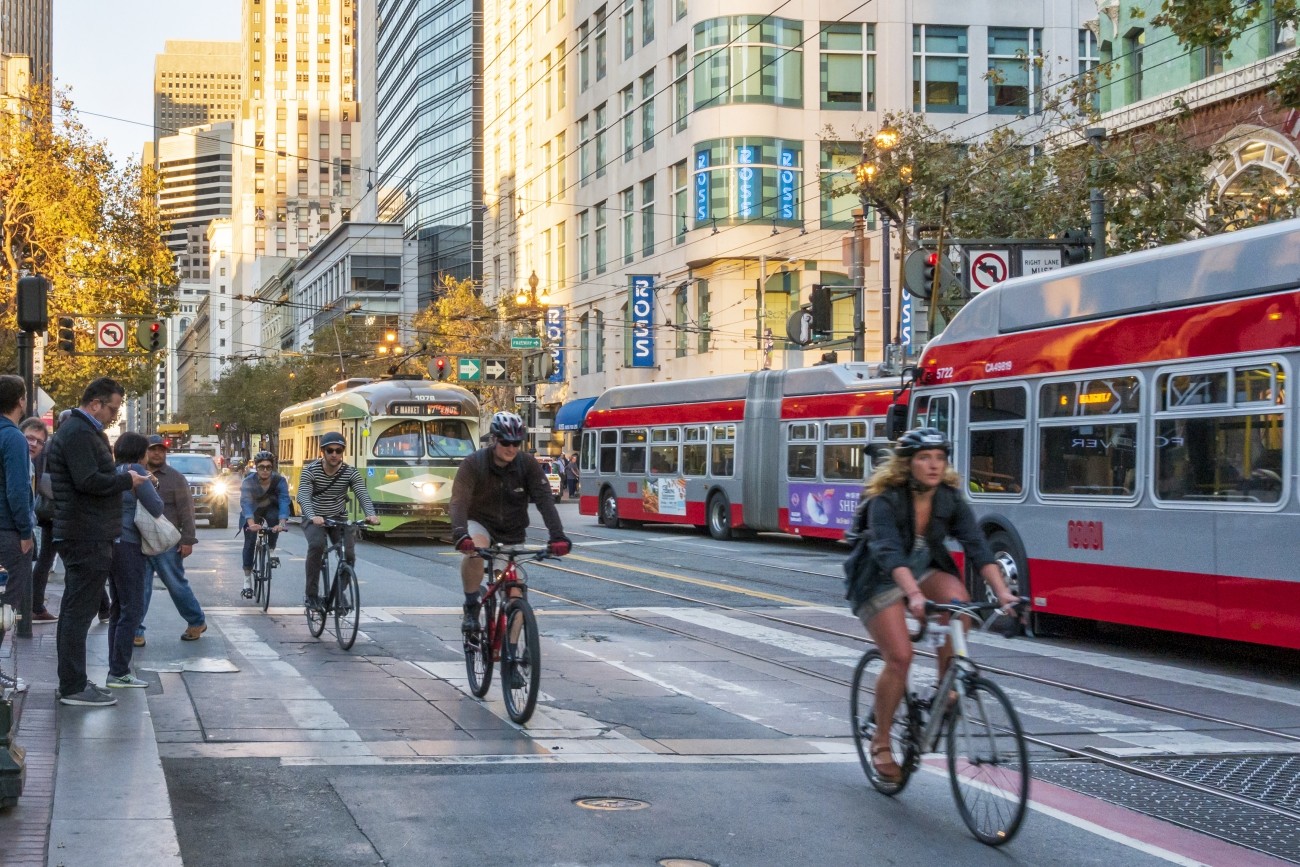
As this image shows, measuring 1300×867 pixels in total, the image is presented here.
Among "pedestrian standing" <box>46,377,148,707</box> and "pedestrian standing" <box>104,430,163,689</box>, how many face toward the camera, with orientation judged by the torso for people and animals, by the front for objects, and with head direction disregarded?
0

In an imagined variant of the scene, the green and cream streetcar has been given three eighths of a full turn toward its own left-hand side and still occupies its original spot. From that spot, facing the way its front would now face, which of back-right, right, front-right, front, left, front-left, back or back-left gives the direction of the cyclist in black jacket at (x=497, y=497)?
back

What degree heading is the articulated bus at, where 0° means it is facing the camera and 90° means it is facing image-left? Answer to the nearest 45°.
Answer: approximately 135°

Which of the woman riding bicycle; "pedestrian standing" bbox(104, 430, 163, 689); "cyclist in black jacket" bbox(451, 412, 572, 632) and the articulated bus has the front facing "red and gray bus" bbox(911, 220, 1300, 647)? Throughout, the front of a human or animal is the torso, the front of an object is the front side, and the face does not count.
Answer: the pedestrian standing

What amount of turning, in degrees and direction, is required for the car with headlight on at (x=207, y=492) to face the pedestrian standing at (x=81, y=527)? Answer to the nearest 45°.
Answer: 0° — it already faces them

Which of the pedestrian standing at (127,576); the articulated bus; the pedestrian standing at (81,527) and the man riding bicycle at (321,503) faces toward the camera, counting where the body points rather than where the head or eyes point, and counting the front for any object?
the man riding bicycle

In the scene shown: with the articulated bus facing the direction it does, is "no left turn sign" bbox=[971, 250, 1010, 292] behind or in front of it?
behind
